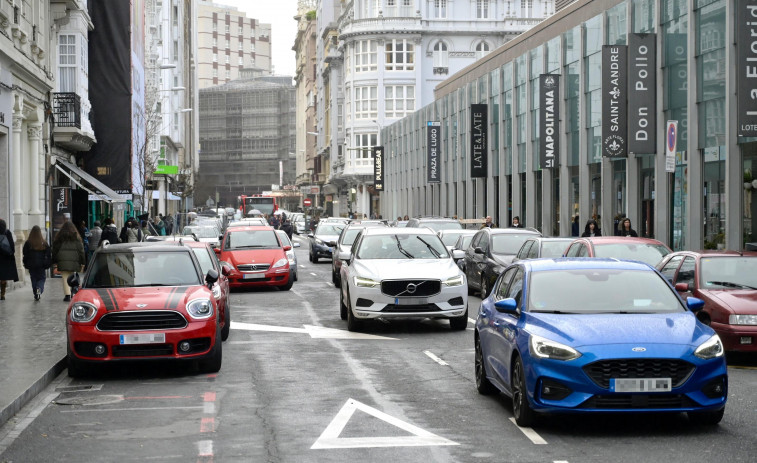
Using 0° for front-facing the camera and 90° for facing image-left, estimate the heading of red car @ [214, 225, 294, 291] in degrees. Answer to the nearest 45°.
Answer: approximately 0°

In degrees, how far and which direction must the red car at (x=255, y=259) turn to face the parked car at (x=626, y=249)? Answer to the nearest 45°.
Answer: approximately 45° to its left

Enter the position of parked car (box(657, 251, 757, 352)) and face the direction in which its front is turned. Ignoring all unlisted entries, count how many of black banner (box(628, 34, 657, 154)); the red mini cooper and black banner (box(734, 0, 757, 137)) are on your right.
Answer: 1

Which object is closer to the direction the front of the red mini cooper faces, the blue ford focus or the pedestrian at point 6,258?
the blue ford focus

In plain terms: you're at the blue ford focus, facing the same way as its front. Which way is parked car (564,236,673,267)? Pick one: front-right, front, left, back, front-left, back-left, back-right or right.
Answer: back-left

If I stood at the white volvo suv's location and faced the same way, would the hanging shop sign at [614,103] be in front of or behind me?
behind

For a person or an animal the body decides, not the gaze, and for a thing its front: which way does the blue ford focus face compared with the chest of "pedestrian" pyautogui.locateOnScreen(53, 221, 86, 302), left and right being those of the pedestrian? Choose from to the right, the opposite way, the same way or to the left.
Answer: the opposite way

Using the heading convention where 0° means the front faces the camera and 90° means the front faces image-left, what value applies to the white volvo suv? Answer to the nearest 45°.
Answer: approximately 0°

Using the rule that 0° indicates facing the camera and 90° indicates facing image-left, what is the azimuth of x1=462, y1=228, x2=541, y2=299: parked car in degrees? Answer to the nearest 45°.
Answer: approximately 315°

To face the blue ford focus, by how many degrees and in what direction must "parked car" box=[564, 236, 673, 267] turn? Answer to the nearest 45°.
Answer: approximately 45° to its right

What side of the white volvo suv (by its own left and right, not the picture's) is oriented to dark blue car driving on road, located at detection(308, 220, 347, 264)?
back

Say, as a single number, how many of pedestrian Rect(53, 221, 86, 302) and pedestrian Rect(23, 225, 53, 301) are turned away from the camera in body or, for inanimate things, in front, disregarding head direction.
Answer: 2
